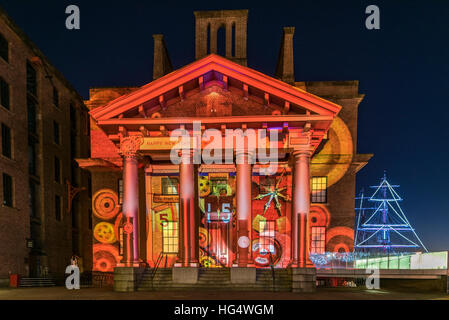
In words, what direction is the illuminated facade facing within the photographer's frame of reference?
facing the viewer

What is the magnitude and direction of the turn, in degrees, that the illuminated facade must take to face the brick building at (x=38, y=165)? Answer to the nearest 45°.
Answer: approximately 135° to its right
